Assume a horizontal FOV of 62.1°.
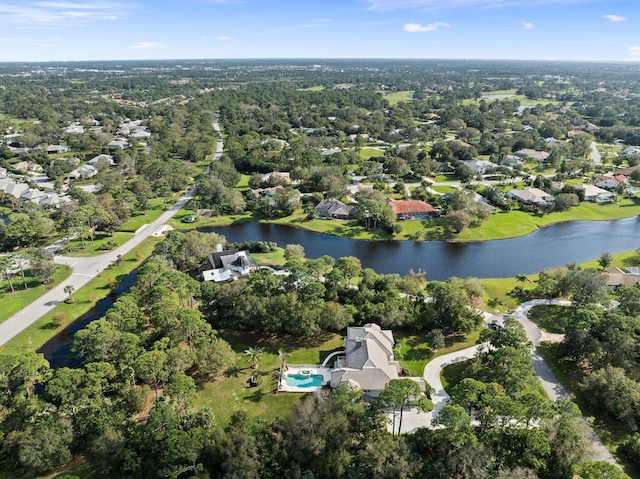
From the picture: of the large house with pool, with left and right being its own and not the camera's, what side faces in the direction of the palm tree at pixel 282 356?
back

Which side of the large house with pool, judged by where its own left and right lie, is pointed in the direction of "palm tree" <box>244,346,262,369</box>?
back

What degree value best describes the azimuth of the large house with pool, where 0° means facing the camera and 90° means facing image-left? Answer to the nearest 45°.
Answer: approximately 270°
